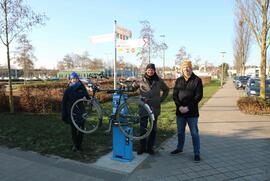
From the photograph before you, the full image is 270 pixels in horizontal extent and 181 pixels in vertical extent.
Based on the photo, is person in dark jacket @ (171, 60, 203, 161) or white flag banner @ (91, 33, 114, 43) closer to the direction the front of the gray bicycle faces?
the white flag banner

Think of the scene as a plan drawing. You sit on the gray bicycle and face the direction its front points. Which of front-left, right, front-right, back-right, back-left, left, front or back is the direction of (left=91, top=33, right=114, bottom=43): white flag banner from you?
front-right

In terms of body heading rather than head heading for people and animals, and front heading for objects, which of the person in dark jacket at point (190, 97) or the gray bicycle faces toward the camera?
the person in dark jacket

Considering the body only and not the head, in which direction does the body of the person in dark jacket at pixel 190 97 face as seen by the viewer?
toward the camera

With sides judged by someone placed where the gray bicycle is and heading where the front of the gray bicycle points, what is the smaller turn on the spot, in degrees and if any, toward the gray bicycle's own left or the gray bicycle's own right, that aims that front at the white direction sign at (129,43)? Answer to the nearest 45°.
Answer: approximately 45° to the gray bicycle's own right

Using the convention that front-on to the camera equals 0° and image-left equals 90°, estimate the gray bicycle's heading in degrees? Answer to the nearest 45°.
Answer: approximately 135°

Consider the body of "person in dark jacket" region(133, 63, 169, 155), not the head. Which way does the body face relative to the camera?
toward the camera

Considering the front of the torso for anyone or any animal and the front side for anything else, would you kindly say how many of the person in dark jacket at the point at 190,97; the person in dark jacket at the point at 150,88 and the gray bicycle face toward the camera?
2

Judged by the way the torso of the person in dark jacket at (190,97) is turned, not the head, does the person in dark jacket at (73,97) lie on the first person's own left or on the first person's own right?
on the first person's own right

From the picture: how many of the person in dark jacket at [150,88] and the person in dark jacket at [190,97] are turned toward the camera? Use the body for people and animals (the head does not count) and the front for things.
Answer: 2

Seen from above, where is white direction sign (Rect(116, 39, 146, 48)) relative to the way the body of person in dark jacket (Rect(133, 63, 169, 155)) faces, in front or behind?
behind

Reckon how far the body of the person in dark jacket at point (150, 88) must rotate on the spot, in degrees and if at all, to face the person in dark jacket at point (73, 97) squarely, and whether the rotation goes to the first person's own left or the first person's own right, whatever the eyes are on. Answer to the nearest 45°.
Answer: approximately 90° to the first person's own right

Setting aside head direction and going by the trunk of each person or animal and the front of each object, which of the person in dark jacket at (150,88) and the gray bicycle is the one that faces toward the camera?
the person in dark jacket
